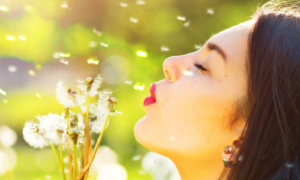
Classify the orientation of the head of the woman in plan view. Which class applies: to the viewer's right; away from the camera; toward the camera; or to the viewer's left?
to the viewer's left

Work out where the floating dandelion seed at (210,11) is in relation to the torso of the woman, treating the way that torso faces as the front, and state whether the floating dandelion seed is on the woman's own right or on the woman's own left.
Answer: on the woman's own right

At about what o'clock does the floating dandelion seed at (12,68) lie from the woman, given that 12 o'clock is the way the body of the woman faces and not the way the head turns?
The floating dandelion seed is roughly at 1 o'clock from the woman.

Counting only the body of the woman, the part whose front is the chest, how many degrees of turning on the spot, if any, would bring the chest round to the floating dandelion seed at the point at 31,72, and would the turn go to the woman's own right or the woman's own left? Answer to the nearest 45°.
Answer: approximately 45° to the woman's own right

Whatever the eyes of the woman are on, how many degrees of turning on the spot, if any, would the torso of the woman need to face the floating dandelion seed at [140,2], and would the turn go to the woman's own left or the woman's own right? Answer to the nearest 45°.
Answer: approximately 45° to the woman's own right

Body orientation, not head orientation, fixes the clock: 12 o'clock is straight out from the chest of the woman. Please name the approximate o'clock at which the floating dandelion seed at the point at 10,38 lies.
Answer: The floating dandelion seed is roughly at 1 o'clock from the woman.

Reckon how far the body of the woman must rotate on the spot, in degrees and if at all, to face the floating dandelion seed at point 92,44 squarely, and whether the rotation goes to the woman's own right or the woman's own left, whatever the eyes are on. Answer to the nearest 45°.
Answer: approximately 45° to the woman's own right

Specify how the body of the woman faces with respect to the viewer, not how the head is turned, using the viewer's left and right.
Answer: facing to the left of the viewer
